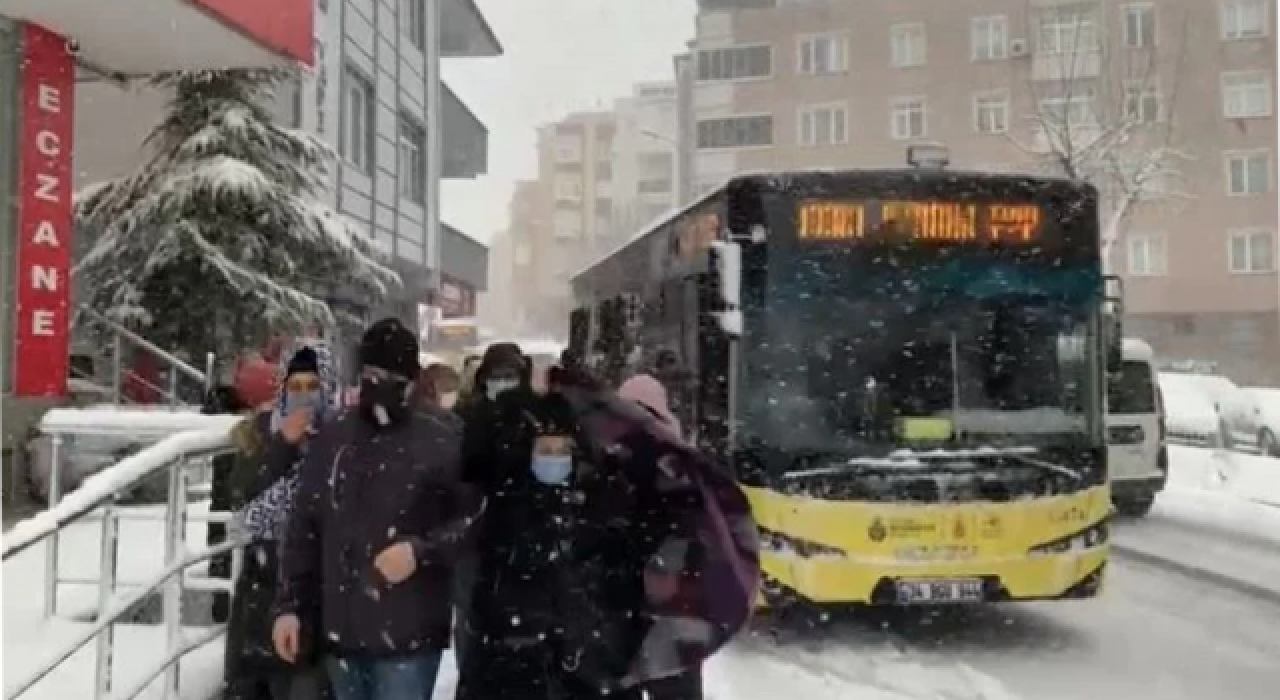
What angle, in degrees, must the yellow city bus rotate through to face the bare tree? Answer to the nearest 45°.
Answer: approximately 180°
